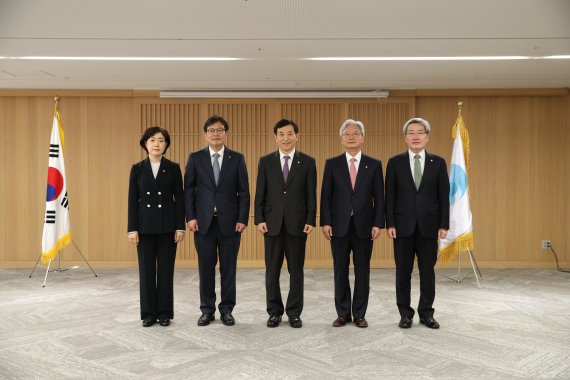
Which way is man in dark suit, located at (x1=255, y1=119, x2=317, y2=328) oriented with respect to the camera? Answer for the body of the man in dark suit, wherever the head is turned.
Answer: toward the camera

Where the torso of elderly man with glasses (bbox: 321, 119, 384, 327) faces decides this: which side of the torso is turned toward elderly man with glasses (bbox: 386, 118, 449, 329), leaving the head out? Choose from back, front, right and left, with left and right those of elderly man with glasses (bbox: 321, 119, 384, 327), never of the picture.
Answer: left

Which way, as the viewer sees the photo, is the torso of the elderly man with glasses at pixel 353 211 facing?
toward the camera

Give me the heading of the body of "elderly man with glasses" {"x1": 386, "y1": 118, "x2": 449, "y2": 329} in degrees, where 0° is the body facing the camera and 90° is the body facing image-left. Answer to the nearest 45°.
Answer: approximately 0°

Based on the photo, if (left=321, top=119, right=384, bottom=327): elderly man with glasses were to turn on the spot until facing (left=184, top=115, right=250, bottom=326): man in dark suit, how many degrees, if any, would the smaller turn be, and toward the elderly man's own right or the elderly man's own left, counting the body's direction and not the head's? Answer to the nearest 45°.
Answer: approximately 90° to the elderly man's own right

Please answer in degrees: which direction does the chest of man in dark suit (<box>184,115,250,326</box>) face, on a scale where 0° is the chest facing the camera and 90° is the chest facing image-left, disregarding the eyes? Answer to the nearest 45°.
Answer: approximately 0°

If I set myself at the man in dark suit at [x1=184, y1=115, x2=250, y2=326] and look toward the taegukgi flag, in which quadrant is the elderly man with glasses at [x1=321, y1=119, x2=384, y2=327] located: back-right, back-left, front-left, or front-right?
back-right

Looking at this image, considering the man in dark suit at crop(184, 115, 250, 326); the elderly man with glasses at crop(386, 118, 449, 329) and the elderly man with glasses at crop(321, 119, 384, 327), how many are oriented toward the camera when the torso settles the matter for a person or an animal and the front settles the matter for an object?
3

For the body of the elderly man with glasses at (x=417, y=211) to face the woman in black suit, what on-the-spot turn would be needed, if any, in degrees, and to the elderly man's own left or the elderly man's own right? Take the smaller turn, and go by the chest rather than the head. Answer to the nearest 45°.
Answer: approximately 90° to the elderly man's own right

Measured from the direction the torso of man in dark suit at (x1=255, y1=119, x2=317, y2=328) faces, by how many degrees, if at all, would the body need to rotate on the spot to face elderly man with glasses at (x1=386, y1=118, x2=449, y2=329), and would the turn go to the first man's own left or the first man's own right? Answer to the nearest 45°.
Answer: approximately 90° to the first man's own left

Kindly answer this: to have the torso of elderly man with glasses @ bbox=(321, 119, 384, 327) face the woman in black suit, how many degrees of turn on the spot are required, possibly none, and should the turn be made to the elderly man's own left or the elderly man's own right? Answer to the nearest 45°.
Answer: approximately 90° to the elderly man's own right

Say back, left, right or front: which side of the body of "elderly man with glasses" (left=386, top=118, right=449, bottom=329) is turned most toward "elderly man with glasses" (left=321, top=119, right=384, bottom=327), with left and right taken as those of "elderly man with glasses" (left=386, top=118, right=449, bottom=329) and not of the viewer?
right
